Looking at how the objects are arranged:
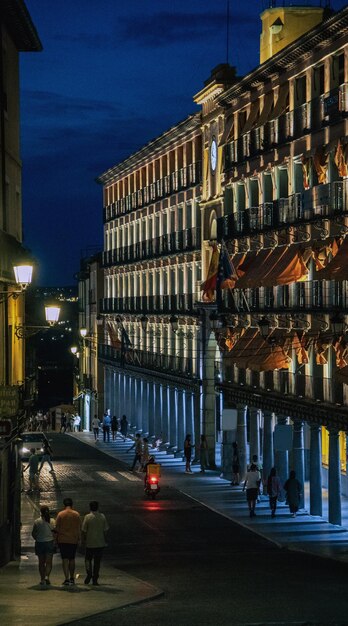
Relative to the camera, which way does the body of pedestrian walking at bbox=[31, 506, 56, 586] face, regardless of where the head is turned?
away from the camera

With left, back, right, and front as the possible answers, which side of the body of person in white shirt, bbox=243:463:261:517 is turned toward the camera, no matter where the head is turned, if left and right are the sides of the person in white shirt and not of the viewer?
back

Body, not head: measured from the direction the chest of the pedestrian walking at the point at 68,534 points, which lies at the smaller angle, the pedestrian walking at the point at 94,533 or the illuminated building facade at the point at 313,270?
the illuminated building facade

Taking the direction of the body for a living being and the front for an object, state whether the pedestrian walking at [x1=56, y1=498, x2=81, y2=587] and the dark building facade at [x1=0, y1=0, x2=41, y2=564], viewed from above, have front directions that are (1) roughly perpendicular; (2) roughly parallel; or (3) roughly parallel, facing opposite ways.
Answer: roughly perpendicular

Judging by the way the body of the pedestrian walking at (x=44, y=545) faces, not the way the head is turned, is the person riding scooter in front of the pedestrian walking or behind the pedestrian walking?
in front

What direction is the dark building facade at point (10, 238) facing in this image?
to the viewer's right

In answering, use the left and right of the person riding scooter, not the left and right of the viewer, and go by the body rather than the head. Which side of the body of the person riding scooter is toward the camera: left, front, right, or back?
back

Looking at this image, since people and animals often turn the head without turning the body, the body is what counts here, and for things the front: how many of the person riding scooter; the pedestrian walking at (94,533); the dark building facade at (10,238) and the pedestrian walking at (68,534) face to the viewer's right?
1

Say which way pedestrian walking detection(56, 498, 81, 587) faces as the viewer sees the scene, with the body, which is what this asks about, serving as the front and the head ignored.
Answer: away from the camera

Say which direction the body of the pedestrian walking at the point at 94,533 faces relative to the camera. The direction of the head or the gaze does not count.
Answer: away from the camera
